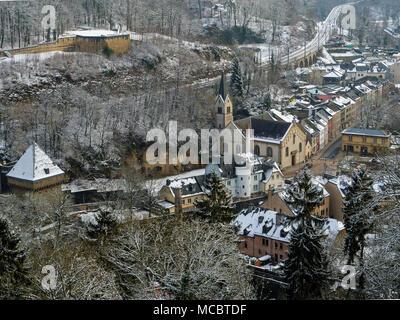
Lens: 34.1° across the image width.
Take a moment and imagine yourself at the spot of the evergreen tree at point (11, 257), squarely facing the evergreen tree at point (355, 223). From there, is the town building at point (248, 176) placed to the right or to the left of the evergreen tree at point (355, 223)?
left

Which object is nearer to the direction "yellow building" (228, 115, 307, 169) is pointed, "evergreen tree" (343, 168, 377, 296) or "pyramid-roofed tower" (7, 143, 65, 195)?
the evergreen tree

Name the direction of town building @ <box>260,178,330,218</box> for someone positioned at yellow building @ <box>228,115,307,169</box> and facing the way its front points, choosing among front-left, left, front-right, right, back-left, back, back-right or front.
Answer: front-right

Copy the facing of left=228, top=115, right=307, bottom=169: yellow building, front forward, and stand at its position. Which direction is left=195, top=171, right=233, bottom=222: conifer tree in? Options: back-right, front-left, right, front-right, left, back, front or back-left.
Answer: front-right

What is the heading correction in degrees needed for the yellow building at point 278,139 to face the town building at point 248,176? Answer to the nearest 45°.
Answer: approximately 45° to its right

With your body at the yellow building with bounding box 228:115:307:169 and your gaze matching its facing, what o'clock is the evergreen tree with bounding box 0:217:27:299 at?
The evergreen tree is roughly at 2 o'clock from the yellow building.

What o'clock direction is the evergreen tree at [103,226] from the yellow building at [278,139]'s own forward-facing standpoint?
The evergreen tree is roughly at 2 o'clock from the yellow building.

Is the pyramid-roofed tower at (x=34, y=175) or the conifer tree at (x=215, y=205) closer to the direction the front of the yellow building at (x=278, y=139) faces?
the conifer tree

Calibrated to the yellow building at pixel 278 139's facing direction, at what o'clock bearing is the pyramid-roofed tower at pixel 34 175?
The pyramid-roofed tower is roughly at 3 o'clock from the yellow building.

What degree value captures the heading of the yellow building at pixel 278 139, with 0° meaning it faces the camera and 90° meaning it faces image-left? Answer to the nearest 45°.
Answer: approximately 315°

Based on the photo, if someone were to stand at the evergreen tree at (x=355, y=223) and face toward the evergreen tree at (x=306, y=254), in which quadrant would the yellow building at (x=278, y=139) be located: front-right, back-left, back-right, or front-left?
back-right

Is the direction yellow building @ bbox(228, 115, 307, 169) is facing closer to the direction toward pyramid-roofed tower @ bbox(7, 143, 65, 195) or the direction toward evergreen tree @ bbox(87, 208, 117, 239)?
the evergreen tree
